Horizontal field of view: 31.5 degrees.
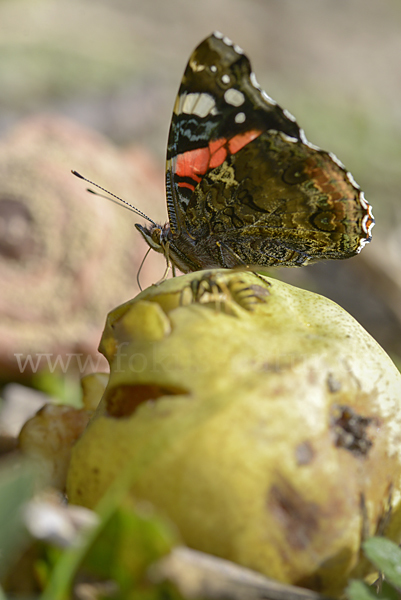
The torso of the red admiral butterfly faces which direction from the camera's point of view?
to the viewer's left

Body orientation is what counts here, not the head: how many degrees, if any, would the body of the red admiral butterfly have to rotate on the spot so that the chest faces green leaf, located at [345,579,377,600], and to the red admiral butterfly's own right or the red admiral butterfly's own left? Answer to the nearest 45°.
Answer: approximately 90° to the red admiral butterfly's own left

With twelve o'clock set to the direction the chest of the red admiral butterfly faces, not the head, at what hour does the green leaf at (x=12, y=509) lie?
The green leaf is roughly at 9 o'clock from the red admiral butterfly.

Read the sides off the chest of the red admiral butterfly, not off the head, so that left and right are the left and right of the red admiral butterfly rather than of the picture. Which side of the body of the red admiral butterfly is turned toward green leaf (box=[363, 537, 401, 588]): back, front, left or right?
left
